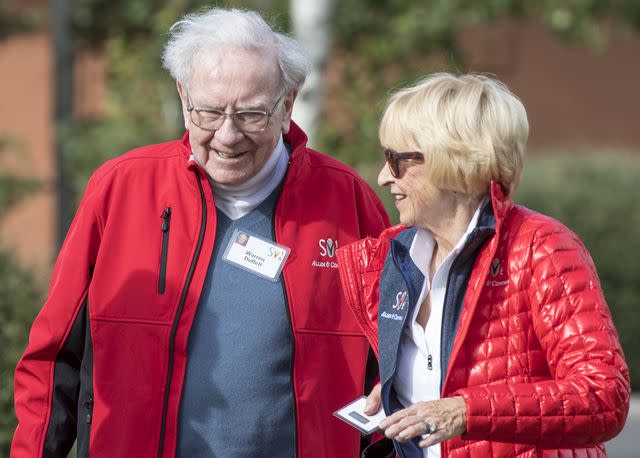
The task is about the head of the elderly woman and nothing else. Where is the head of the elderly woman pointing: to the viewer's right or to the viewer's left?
to the viewer's left

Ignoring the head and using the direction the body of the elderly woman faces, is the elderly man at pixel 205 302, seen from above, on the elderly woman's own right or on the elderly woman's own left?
on the elderly woman's own right

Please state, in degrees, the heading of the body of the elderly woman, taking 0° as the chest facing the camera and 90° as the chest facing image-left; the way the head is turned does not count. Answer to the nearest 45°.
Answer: approximately 45°

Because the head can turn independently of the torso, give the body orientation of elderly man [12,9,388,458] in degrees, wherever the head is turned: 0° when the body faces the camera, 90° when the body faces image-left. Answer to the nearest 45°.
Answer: approximately 0°

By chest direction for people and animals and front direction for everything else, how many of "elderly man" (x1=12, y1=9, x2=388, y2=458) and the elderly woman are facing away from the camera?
0

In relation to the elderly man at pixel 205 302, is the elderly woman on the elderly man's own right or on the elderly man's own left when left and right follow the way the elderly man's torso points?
on the elderly man's own left
